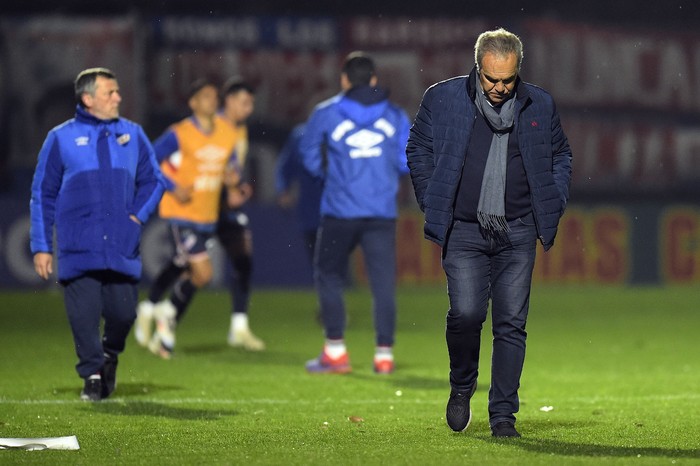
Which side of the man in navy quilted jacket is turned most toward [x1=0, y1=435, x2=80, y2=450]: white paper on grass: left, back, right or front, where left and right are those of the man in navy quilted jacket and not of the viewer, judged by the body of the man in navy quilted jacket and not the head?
right

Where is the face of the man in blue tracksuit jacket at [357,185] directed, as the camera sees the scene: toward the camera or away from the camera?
away from the camera

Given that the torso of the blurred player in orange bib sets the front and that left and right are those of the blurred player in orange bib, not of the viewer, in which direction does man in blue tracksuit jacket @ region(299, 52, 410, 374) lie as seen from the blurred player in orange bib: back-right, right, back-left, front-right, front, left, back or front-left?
front

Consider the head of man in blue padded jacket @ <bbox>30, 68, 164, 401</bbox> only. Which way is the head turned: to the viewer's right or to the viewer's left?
to the viewer's right

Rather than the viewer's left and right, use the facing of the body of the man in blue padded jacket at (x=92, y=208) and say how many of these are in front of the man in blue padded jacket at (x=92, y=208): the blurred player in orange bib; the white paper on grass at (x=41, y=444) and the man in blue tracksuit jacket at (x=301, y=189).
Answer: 1

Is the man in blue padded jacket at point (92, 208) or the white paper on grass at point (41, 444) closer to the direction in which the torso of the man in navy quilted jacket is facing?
the white paper on grass

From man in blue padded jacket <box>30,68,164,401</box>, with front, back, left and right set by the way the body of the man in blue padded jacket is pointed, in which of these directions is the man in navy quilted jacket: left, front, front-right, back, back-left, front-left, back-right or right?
front-left

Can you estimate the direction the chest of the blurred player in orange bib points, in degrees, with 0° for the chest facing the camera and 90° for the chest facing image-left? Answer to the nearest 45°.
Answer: approximately 315°

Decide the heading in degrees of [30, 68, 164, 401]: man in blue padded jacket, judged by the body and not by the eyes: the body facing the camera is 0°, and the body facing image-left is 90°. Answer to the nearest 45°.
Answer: approximately 0°

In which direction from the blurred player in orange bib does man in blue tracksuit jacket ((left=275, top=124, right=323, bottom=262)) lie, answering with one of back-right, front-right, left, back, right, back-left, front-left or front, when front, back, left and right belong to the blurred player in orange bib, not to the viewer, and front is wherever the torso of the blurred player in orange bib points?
left

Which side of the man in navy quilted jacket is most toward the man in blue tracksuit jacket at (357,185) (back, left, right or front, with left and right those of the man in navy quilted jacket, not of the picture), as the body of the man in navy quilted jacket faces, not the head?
back
